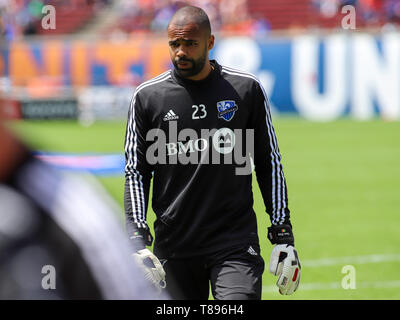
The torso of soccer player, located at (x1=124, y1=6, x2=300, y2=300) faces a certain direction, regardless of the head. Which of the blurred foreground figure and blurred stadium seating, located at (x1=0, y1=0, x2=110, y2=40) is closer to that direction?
the blurred foreground figure

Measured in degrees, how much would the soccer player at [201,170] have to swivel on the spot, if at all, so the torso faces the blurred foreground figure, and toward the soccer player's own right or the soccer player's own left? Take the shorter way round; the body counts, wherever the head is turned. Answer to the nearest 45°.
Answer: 0° — they already face them

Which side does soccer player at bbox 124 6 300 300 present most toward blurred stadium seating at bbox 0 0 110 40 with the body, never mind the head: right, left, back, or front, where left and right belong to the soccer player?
back

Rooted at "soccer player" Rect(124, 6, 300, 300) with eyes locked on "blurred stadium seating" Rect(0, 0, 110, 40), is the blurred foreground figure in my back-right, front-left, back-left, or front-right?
back-left

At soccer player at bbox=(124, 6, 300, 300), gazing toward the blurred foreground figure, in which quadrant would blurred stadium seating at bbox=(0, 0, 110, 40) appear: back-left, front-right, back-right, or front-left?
back-right

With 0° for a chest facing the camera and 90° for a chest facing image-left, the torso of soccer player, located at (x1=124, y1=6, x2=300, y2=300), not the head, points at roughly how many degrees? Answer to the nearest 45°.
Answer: approximately 0°
